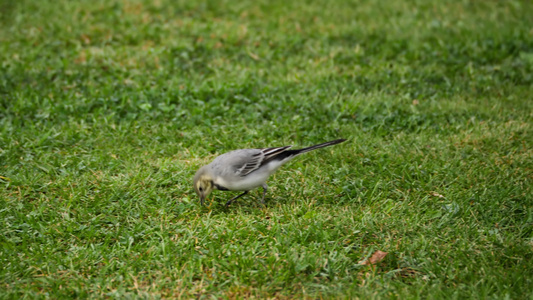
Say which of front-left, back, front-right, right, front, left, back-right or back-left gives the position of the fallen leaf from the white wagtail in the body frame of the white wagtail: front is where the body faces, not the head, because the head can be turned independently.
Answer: back-left

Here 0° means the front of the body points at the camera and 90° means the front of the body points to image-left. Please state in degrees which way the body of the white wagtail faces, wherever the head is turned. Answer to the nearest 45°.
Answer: approximately 90°
